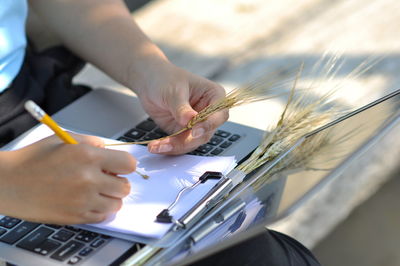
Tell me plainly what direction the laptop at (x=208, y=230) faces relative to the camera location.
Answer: facing away from the viewer and to the left of the viewer
